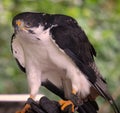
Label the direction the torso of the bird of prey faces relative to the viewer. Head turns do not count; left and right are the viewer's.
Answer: facing the viewer and to the left of the viewer
